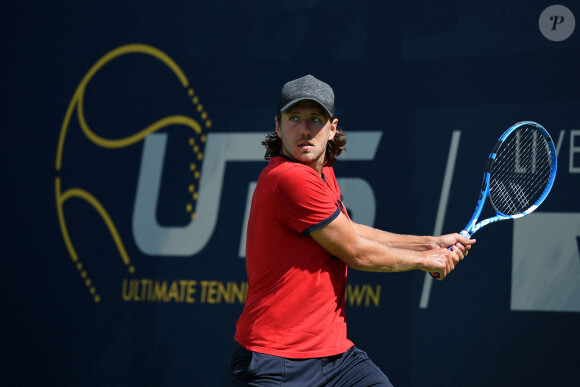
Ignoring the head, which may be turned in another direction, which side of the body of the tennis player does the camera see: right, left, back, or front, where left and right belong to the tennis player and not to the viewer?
right
